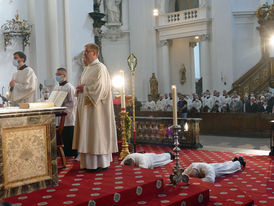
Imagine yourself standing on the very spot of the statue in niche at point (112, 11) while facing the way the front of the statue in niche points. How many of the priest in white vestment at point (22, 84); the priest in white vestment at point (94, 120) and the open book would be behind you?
0

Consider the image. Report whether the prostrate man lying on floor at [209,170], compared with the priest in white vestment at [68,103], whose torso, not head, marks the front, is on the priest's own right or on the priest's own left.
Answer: on the priest's own left

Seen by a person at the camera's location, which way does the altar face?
facing the viewer and to the right of the viewer

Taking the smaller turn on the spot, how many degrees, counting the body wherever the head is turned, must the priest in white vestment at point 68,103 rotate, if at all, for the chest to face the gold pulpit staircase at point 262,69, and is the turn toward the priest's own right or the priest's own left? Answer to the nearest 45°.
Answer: approximately 180°

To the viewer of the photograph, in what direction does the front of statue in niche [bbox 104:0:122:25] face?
facing the viewer

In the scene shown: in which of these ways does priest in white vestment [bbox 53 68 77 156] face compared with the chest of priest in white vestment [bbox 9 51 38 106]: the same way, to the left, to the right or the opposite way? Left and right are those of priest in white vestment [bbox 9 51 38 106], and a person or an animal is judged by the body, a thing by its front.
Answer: the same way

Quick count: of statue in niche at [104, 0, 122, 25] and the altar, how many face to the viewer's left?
0

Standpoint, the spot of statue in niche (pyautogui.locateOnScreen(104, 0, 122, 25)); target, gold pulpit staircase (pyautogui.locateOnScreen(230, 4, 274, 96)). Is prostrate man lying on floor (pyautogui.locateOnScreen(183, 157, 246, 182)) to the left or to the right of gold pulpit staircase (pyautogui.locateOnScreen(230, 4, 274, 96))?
right
